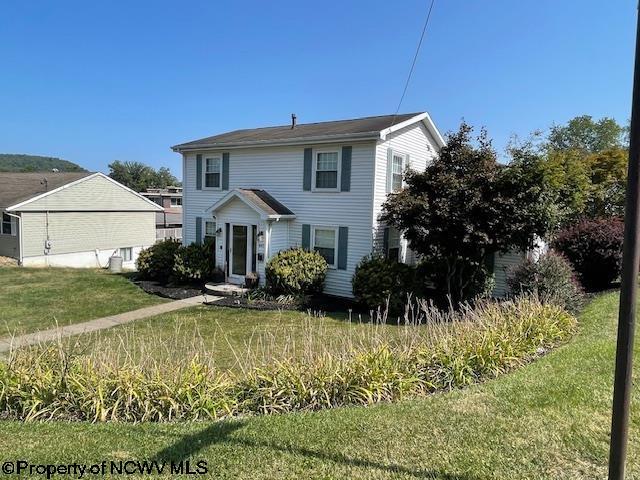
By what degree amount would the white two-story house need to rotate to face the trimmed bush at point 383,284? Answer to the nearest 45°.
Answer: approximately 90° to its left

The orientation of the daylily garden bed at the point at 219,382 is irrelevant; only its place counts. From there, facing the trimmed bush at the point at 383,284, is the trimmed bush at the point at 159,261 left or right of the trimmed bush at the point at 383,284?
left

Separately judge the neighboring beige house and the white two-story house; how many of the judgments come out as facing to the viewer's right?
0

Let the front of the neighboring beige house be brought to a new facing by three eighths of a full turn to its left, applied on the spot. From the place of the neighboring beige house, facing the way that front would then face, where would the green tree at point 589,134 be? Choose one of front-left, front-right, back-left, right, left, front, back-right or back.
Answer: front

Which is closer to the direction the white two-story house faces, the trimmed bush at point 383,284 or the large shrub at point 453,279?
the trimmed bush

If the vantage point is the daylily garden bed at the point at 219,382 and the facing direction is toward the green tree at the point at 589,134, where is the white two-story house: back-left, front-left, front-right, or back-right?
front-left

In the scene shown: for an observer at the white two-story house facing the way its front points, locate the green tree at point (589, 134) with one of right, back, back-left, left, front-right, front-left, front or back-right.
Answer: back

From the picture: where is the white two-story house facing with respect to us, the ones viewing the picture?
facing the viewer and to the left of the viewer

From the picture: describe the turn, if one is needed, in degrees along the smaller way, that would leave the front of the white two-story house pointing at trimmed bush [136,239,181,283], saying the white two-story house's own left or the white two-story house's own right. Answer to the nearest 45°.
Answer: approximately 45° to the white two-story house's own right

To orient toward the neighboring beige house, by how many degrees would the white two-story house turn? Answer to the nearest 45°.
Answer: approximately 90° to its right

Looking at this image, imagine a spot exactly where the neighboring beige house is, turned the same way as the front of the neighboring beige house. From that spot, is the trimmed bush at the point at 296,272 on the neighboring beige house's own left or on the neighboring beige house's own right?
on the neighboring beige house's own left

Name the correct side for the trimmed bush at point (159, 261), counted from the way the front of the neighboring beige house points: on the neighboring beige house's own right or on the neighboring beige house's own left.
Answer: on the neighboring beige house's own left
